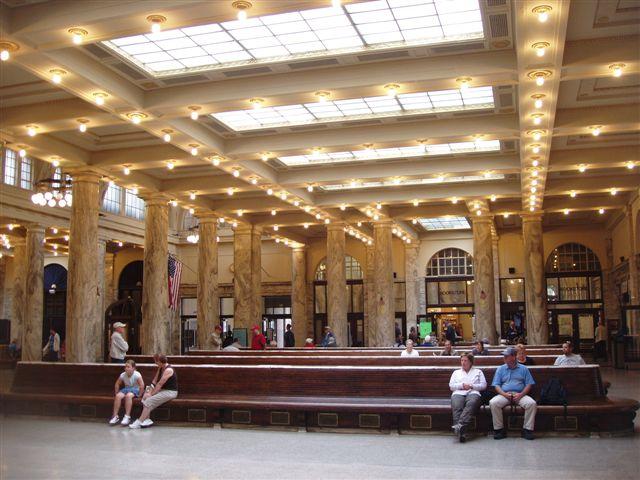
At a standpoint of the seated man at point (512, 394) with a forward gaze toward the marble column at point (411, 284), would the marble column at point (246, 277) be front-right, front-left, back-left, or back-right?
front-left

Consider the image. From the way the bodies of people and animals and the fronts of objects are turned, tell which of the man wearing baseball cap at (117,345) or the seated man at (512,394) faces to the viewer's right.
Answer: the man wearing baseball cap

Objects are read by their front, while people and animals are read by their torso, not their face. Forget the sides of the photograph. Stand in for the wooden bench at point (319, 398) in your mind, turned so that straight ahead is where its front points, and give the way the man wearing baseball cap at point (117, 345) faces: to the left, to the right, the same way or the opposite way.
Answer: to the left

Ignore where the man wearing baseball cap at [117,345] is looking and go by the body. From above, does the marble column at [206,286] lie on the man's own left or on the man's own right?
on the man's own left

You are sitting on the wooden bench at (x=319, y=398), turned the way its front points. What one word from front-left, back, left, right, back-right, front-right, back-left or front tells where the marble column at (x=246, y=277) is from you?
back

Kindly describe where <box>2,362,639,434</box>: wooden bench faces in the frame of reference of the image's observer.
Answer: facing the viewer

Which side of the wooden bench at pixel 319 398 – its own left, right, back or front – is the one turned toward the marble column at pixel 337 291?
back

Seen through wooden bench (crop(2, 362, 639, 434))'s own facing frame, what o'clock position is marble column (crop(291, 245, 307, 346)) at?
The marble column is roughly at 6 o'clock from the wooden bench.

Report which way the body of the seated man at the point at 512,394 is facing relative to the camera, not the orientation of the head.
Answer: toward the camera

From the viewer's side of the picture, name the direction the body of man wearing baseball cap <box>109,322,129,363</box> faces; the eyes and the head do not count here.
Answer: to the viewer's right

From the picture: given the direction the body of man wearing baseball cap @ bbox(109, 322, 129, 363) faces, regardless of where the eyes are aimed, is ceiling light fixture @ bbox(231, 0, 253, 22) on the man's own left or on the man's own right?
on the man's own right

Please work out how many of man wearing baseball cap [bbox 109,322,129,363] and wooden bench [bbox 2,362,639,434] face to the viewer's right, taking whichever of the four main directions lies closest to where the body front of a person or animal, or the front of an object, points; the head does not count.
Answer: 1

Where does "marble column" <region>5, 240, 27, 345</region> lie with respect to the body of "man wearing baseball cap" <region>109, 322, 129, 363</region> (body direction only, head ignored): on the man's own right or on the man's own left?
on the man's own left
